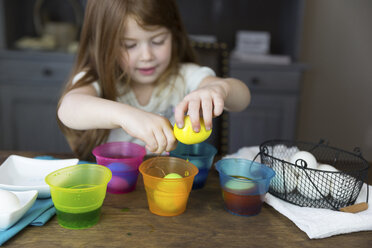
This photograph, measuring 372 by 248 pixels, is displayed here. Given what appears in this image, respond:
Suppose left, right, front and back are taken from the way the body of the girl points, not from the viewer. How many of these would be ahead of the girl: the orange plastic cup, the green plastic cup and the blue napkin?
3

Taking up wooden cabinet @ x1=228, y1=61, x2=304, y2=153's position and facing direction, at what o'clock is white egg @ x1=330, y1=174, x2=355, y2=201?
The white egg is roughly at 12 o'clock from the wooden cabinet.

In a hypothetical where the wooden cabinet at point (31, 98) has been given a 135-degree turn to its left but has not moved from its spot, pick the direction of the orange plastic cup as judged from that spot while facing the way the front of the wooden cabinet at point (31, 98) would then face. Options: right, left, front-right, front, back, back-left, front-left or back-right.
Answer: back-right

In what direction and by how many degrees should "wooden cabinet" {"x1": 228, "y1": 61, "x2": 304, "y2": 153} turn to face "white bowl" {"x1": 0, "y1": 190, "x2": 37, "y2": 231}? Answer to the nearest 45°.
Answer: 0° — it already faces it

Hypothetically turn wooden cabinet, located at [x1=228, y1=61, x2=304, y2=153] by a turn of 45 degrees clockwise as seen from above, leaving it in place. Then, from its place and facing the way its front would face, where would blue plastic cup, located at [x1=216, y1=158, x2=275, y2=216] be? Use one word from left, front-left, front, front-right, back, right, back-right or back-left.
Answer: front-left

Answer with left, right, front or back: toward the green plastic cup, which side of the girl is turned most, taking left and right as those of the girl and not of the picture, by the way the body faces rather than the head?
front

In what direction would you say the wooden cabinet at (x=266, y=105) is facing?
toward the camera

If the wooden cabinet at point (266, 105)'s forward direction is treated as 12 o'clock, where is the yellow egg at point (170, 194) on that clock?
The yellow egg is roughly at 12 o'clock from the wooden cabinet.

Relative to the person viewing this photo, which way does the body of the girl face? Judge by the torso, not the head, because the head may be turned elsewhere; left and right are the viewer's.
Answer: facing the viewer

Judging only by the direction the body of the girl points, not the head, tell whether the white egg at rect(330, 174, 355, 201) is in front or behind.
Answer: in front

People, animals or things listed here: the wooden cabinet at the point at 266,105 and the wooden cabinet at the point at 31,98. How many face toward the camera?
2

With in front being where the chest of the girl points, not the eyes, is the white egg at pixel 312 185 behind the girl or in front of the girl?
in front
